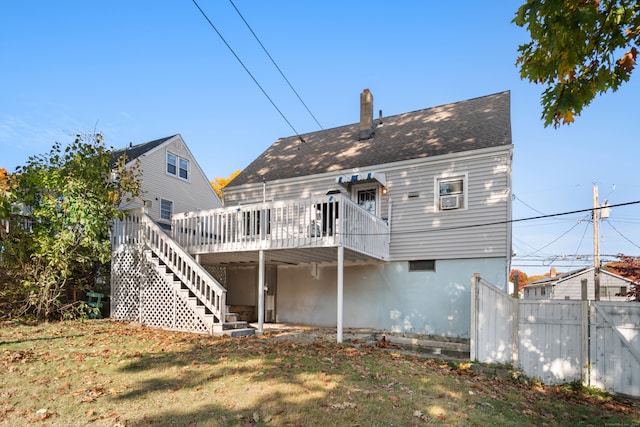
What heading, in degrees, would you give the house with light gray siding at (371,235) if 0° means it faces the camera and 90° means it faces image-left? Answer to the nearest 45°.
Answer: approximately 225°

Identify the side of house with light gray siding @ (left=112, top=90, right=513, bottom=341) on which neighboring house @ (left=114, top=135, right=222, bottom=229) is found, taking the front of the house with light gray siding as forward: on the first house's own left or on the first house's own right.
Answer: on the first house's own left

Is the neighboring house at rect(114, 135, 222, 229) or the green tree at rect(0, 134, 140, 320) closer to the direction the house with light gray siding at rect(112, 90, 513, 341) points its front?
the neighboring house

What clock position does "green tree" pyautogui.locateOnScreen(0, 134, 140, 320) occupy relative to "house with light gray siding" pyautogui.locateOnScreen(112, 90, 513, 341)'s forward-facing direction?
The green tree is roughly at 7 o'clock from the house with light gray siding.

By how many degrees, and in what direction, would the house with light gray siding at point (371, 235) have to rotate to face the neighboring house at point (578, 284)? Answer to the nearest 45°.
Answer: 0° — it already faces it

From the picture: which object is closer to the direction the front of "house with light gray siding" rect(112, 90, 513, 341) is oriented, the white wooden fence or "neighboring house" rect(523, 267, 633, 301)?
the neighboring house
